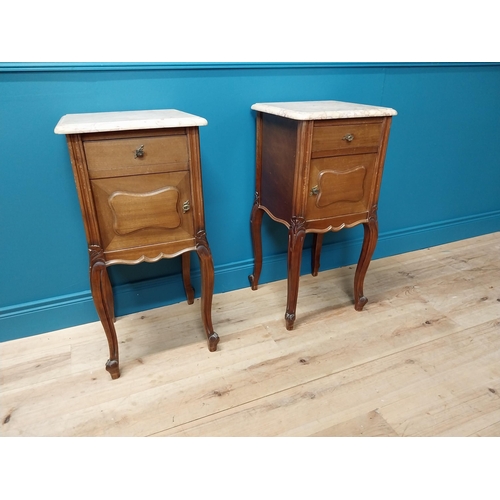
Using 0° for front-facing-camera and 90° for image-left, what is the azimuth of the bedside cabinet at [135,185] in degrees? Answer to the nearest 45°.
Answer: approximately 0°

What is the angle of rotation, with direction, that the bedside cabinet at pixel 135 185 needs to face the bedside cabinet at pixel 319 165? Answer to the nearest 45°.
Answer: approximately 90° to its left

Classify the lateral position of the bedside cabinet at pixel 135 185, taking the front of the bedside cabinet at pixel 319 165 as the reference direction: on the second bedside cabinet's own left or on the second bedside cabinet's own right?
on the second bedside cabinet's own right

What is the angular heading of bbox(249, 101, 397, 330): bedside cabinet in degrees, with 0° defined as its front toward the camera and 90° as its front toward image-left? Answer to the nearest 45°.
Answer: approximately 315°
